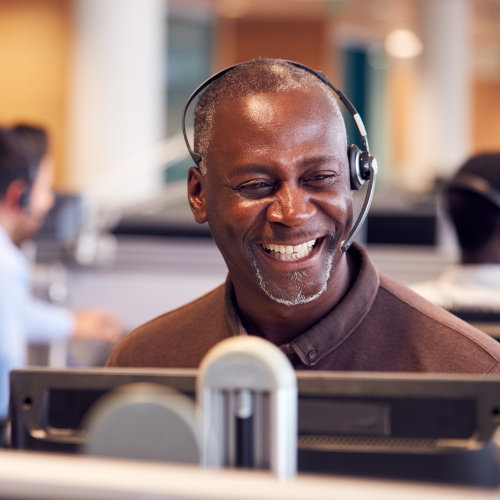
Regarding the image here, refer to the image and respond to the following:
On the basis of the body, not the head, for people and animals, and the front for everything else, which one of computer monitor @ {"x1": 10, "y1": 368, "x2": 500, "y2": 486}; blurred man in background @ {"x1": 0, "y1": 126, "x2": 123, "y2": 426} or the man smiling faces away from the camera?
the computer monitor

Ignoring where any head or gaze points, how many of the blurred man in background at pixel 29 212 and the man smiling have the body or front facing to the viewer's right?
1

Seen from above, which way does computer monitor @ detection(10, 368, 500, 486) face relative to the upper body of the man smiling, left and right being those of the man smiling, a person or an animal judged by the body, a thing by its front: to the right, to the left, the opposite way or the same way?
the opposite way

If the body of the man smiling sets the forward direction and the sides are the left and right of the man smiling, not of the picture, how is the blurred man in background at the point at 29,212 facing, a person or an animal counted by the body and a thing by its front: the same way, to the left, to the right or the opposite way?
to the left

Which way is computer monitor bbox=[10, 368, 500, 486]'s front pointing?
away from the camera

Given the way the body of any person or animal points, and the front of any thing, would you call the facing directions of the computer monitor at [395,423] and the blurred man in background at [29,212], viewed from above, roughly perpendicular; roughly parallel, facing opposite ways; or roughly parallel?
roughly perpendicular

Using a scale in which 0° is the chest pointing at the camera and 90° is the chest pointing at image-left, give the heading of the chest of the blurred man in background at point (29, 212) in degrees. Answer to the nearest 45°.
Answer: approximately 270°

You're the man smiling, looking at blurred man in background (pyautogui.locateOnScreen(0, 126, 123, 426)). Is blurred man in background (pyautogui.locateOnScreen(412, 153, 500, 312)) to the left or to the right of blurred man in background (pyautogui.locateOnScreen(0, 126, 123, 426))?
right

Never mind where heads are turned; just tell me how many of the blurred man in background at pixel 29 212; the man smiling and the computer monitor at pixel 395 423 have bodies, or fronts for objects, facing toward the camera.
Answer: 1

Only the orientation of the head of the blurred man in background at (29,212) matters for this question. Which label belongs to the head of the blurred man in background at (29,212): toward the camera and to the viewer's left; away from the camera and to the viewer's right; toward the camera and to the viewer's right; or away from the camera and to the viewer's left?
away from the camera and to the viewer's right

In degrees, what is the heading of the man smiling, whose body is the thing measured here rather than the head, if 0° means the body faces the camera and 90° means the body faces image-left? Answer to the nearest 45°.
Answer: approximately 0°
